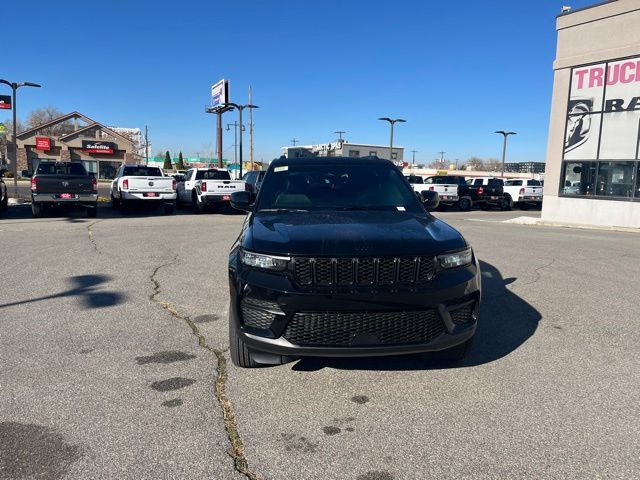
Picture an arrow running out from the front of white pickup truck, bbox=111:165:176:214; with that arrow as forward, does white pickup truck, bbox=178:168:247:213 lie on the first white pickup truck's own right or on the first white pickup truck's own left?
on the first white pickup truck's own right

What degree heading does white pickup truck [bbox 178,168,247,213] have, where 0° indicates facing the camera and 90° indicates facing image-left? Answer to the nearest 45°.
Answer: approximately 135°

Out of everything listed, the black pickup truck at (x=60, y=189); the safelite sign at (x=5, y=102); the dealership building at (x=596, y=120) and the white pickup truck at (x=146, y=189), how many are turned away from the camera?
2

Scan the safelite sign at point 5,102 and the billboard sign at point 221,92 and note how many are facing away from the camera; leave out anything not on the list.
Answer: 0

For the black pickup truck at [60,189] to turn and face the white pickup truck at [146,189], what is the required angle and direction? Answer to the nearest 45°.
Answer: approximately 90° to its right

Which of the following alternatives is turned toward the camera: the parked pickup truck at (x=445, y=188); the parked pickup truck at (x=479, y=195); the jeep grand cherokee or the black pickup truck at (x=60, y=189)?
the jeep grand cherokee

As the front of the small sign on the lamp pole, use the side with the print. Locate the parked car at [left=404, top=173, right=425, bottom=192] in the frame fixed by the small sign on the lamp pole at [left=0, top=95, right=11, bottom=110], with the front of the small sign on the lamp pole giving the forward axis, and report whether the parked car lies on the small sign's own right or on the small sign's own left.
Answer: on the small sign's own left

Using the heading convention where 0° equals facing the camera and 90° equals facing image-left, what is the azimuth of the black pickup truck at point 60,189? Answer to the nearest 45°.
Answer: approximately 180°
